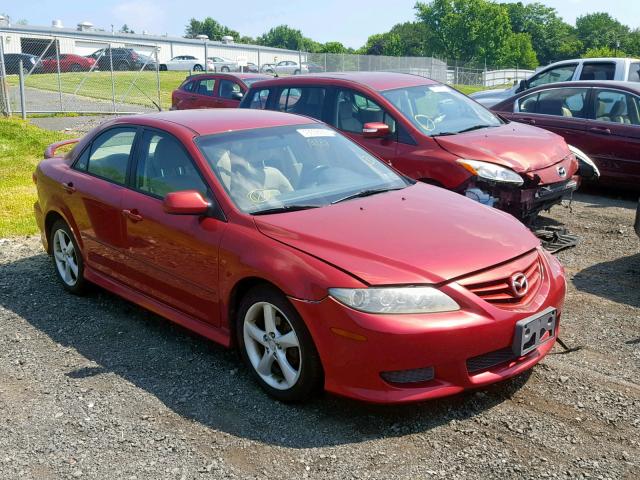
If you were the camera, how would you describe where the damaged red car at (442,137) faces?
facing the viewer and to the right of the viewer

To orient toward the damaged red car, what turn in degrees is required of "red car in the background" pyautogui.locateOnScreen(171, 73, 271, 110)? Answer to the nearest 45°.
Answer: approximately 45° to its right

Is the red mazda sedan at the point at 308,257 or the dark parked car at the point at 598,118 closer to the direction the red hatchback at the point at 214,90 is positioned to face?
the dark parked car

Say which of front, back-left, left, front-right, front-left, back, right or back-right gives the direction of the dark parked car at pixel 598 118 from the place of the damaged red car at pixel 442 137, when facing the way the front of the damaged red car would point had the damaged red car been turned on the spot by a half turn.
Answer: right

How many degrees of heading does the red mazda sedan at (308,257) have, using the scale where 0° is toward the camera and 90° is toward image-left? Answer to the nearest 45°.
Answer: approximately 315°

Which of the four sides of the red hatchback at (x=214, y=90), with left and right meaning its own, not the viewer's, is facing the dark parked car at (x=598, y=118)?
front

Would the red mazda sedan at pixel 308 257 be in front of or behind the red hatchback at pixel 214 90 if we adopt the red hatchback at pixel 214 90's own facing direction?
in front

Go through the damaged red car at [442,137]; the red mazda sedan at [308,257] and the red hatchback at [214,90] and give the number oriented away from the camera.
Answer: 0

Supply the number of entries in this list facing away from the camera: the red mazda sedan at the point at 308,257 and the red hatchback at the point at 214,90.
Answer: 0

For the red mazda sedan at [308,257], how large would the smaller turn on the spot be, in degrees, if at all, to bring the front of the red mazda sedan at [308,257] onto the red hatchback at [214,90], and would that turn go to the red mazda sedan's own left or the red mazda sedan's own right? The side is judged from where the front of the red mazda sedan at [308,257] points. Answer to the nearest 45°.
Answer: approximately 135° to the red mazda sedan's own left

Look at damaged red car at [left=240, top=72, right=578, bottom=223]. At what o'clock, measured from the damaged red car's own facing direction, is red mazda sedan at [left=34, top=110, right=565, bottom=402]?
The red mazda sedan is roughly at 2 o'clock from the damaged red car.

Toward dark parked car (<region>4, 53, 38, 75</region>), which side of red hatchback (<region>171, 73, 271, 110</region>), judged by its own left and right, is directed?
back

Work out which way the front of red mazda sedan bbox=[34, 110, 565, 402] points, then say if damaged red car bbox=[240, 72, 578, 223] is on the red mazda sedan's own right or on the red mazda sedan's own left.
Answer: on the red mazda sedan's own left
